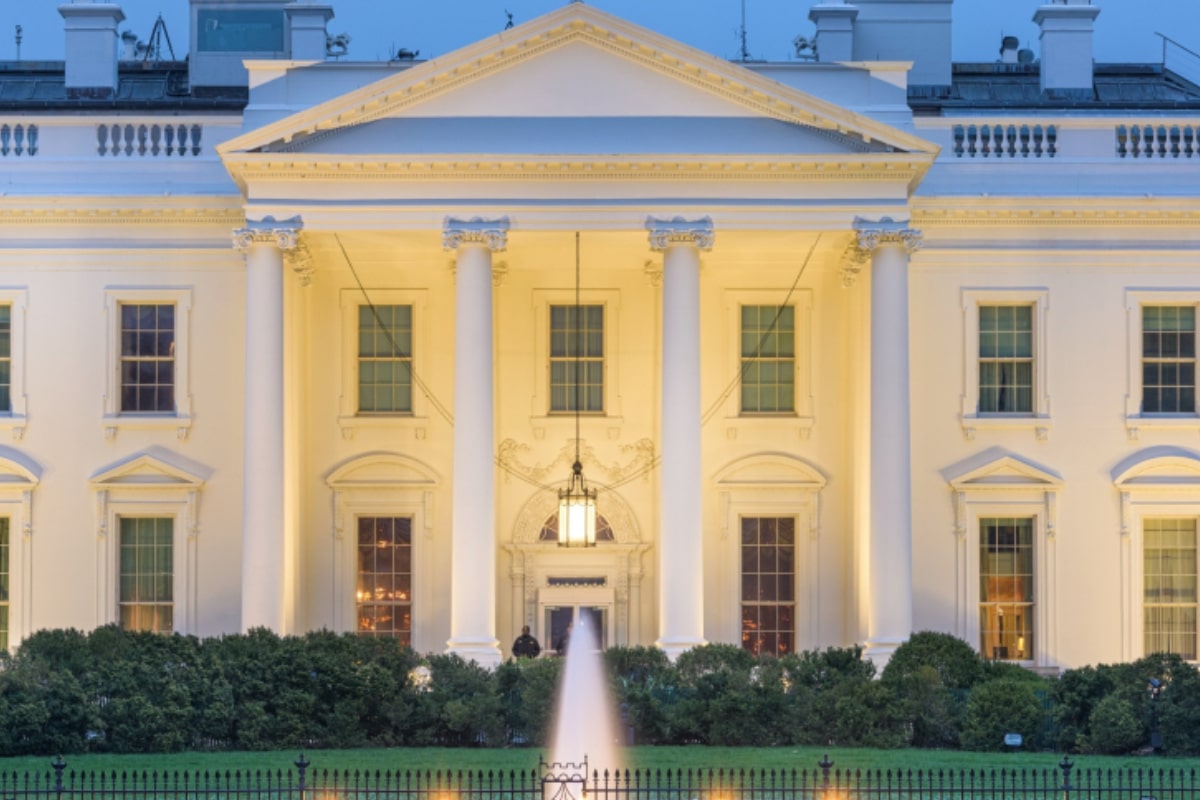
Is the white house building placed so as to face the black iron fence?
yes

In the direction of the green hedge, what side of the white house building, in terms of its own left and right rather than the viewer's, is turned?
front

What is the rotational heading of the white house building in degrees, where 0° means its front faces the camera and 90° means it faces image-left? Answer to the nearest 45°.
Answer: approximately 0°
